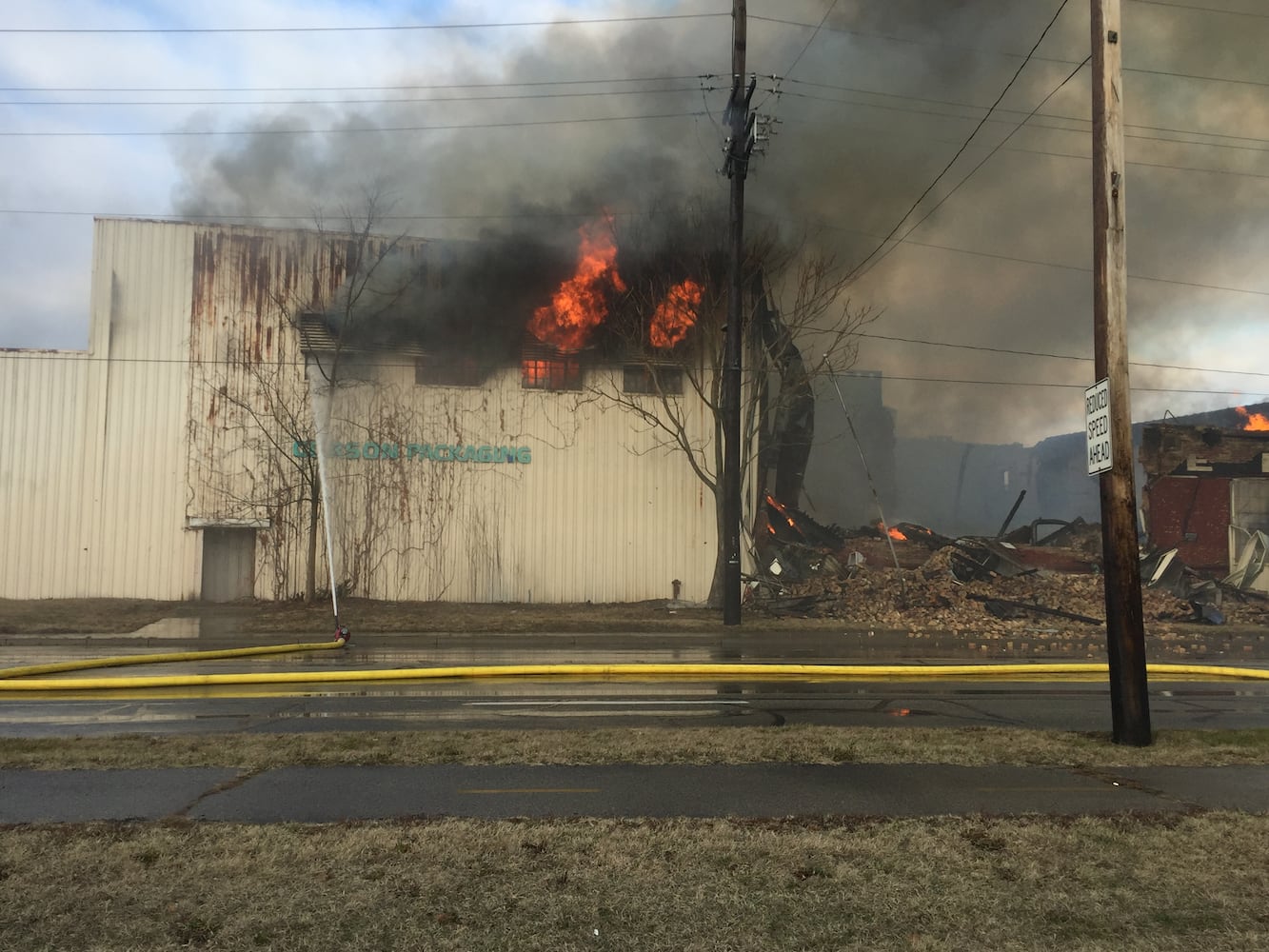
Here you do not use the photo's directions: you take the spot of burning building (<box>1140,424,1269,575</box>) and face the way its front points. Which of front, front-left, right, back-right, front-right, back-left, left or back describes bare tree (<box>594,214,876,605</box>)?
front-right

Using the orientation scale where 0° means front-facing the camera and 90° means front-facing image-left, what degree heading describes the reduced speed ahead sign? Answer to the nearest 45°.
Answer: approximately 45°

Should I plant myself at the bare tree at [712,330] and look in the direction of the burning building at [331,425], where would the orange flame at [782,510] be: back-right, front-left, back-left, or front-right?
back-right

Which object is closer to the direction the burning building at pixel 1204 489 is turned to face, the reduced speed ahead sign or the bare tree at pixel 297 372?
the reduced speed ahead sign

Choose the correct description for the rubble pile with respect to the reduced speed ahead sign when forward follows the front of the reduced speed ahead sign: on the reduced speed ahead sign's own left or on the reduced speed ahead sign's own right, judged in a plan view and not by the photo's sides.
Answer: on the reduced speed ahead sign's own right

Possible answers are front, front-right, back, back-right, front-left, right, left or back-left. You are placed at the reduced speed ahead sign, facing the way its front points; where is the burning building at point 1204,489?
back-right

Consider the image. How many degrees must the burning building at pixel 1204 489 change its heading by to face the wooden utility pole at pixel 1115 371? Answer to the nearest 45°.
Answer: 0° — it already faces it

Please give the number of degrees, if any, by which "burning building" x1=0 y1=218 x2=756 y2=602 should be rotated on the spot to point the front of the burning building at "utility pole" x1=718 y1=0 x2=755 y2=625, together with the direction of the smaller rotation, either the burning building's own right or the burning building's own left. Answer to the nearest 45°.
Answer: approximately 45° to the burning building's own left

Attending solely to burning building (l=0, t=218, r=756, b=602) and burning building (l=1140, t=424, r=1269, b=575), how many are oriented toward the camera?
2

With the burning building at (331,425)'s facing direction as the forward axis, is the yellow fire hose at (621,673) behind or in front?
in front

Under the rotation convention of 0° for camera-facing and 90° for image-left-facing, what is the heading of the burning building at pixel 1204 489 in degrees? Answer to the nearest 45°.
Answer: approximately 0°

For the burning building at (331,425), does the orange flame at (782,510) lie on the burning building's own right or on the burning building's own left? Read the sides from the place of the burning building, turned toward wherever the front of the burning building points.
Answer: on the burning building's own left

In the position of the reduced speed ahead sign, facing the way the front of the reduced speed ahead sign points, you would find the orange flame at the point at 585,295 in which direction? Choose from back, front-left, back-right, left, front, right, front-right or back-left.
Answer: right
